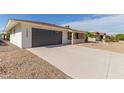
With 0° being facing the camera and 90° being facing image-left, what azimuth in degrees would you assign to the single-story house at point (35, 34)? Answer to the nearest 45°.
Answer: approximately 315°
